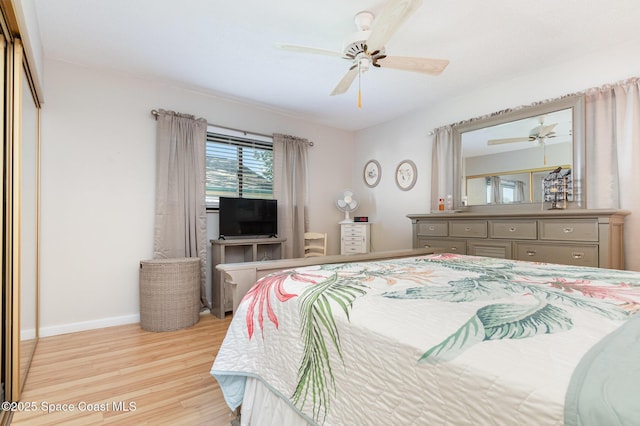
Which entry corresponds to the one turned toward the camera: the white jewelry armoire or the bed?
the white jewelry armoire

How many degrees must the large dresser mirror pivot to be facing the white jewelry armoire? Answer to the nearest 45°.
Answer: approximately 45° to its right

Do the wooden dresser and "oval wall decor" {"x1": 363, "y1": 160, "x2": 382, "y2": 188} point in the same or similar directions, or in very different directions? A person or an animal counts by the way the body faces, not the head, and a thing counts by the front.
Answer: same or similar directions

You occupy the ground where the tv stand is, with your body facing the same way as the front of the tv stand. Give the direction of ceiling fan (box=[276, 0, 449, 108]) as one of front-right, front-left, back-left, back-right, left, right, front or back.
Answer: front

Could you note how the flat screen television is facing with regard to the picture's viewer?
facing the viewer and to the right of the viewer

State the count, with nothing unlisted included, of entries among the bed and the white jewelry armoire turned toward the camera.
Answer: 1

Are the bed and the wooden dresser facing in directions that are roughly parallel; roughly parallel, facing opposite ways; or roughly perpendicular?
roughly perpendicular

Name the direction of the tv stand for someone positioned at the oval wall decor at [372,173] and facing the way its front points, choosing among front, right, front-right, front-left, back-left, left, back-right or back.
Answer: front

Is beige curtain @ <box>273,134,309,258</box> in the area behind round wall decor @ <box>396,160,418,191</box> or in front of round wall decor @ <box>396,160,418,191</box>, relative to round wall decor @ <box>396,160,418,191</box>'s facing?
in front

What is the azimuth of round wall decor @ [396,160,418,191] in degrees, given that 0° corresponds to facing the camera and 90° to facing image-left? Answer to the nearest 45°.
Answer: approximately 45°

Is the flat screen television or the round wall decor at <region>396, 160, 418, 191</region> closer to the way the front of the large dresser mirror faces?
the flat screen television

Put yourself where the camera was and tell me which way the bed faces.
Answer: facing away from the viewer and to the left of the viewer

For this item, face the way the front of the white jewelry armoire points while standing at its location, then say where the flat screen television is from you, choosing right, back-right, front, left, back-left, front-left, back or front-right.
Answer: front-right

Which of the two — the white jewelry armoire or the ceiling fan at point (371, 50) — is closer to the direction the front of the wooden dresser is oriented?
the ceiling fan

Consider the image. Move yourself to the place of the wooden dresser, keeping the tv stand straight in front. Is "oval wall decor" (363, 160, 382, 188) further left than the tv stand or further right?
right

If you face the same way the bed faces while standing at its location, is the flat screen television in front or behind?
in front

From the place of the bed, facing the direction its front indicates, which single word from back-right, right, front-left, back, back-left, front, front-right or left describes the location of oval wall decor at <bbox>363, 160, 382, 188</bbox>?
front-right

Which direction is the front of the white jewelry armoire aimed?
toward the camera
